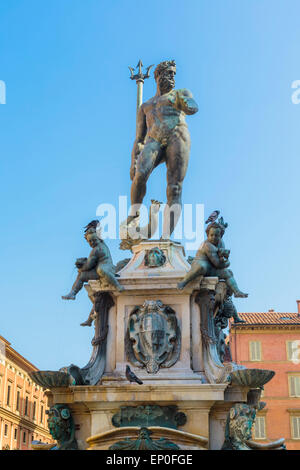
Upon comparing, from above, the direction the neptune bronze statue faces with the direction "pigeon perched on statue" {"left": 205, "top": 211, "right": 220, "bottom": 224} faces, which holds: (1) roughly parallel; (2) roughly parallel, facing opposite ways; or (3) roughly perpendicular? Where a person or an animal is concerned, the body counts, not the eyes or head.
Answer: roughly perpendicular

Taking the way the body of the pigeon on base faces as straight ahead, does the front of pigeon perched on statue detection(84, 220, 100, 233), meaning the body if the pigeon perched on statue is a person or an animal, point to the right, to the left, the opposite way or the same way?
the opposite way
